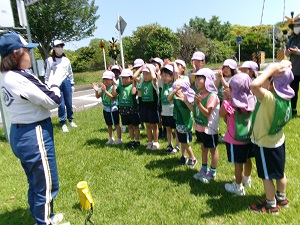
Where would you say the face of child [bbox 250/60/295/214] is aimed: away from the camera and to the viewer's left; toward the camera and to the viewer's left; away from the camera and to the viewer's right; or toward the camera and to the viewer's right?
away from the camera and to the viewer's left

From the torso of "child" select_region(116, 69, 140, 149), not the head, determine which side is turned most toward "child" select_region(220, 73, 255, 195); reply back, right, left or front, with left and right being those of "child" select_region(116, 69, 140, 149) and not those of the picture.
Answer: left

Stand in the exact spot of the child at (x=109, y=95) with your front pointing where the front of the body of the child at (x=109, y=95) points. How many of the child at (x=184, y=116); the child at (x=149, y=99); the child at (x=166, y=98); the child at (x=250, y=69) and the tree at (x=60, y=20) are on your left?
4

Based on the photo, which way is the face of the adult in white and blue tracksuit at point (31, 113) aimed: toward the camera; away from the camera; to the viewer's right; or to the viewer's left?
to the viewer's right

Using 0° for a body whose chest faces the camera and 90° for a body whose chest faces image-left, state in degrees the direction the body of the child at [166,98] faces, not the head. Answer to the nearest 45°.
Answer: approximately 45°

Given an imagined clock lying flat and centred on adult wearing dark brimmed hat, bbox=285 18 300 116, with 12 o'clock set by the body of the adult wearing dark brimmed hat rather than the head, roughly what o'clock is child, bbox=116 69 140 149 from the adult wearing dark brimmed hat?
The child is roughly at 12 o'clock from the adult wearing dark brimmed hat.

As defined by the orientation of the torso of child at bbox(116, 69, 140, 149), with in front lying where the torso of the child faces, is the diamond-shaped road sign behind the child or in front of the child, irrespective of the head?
behind

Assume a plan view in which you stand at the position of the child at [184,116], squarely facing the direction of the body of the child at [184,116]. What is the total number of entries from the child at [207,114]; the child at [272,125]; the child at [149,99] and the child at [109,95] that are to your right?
2

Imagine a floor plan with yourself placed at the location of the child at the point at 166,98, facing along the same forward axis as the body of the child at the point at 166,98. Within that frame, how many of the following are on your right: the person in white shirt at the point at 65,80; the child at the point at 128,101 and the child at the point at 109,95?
3
